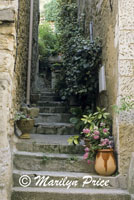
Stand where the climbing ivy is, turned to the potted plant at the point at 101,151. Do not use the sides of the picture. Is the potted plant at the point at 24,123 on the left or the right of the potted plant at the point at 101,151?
right

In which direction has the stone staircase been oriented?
toward the camera

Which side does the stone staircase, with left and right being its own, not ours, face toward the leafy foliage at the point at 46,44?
back
